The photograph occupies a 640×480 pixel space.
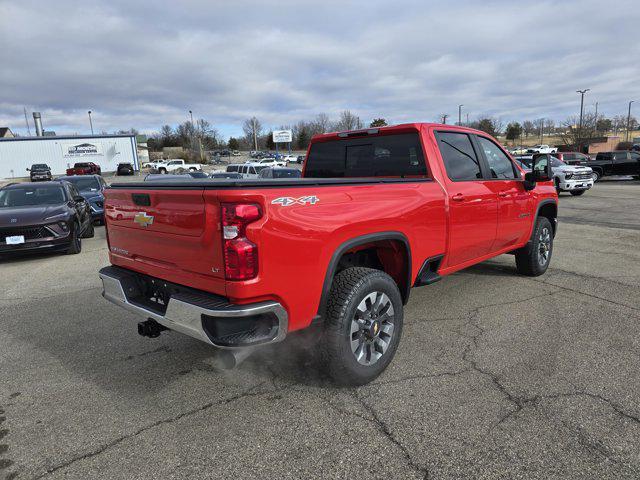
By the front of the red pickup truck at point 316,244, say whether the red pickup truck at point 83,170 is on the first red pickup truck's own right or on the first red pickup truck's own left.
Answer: on the first red pickup truck's own left

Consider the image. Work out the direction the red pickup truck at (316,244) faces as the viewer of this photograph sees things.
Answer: facing away from the viewer and to the right of the viewer
